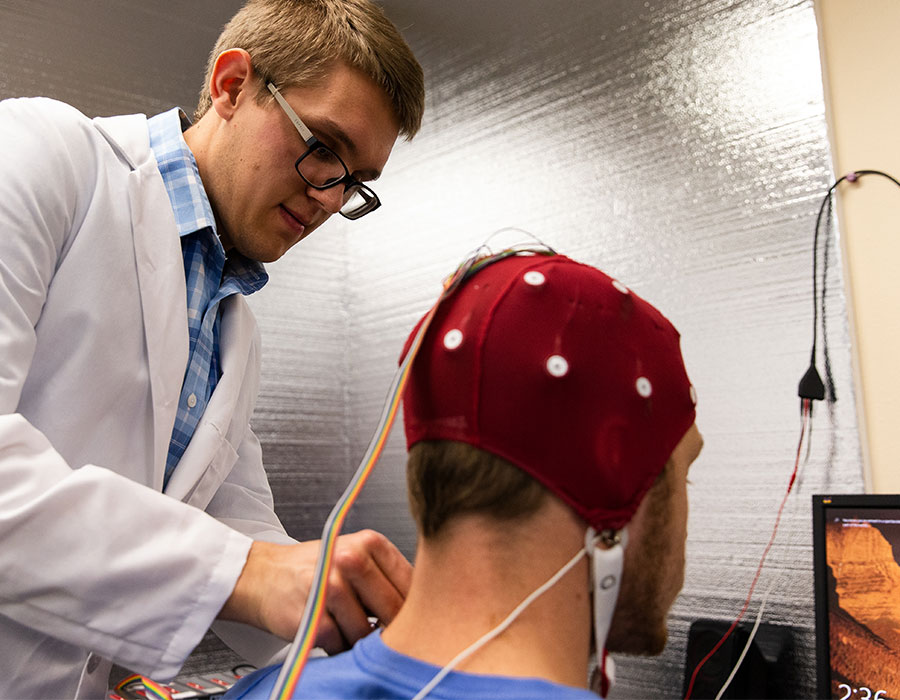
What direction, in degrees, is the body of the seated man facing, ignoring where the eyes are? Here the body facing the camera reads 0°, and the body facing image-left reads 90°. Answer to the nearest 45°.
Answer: approximately 225°

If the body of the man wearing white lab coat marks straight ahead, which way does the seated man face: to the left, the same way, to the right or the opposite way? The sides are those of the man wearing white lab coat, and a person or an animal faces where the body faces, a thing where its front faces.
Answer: to the left

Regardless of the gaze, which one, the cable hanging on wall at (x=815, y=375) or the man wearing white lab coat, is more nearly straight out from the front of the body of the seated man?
the cable hanging on wall

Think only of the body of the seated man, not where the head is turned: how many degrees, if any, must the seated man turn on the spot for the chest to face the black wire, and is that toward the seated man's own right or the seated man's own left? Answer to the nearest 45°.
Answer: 0° — they already face it

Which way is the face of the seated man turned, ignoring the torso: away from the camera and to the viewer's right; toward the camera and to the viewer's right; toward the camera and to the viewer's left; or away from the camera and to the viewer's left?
away from the camera and to the viewer's right

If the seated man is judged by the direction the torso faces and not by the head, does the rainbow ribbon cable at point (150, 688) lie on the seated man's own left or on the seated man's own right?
on the seated man's own left

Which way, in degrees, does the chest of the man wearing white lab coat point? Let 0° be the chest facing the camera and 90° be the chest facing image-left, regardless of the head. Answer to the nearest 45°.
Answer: approximately 315°
